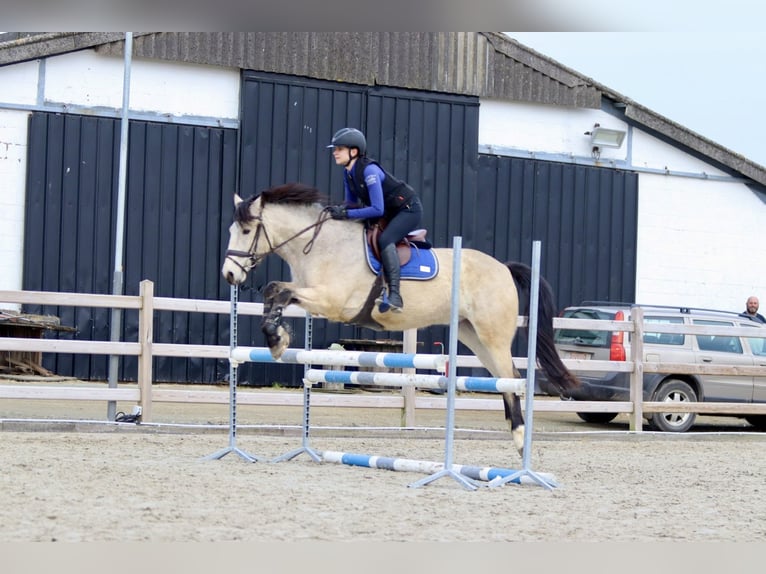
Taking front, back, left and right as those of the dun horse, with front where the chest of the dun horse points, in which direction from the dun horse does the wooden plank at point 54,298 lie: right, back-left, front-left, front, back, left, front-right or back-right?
front-right

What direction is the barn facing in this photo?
toward the camera

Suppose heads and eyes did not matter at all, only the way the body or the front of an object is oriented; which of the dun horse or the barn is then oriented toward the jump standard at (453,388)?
the barn

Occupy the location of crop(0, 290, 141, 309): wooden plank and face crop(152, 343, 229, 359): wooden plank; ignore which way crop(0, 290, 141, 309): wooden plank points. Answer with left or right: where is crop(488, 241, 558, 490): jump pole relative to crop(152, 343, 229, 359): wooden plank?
right

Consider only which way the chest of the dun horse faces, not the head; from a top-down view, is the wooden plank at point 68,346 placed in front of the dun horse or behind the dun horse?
in front

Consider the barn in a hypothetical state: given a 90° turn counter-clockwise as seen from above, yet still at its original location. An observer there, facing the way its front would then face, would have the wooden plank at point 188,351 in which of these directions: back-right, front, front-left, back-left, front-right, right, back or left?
right

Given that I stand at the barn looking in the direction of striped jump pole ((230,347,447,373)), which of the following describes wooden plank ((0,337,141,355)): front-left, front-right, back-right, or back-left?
front-right

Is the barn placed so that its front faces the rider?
yes

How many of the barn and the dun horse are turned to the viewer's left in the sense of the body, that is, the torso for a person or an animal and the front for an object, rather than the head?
1

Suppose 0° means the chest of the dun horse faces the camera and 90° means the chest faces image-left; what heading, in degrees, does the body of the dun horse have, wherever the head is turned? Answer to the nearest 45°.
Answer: approximately 90°

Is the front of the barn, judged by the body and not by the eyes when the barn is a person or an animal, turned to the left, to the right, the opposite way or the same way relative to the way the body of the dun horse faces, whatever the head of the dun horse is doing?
to the left

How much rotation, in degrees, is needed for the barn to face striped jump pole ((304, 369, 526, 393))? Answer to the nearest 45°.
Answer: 0° — it already faces it

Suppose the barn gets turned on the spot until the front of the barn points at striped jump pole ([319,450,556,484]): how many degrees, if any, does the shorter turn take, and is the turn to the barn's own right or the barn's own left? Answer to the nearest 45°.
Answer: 0° — it already faces it

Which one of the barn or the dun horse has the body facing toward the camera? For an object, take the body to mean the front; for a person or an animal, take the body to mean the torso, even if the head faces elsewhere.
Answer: the barn

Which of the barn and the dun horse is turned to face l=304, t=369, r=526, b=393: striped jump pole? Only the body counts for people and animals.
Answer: the barn

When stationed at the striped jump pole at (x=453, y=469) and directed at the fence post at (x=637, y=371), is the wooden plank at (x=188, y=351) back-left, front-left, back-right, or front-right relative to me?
front-left

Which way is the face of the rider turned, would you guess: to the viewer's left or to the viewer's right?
to the viewer's left
